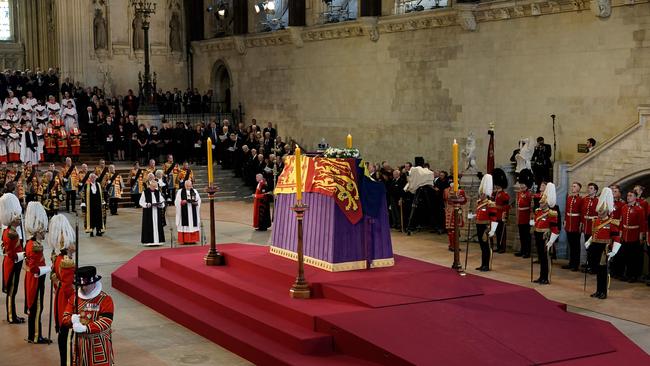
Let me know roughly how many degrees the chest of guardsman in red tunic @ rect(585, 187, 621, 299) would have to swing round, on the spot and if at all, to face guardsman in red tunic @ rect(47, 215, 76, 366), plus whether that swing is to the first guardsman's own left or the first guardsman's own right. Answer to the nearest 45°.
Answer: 0° — they already face them

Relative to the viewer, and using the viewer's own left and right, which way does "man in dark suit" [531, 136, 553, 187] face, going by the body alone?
facing the viewer and to the left of the viewer

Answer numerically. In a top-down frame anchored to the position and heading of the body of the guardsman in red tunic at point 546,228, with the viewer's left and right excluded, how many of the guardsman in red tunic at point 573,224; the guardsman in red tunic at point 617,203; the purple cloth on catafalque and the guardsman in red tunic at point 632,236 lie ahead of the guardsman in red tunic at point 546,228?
1

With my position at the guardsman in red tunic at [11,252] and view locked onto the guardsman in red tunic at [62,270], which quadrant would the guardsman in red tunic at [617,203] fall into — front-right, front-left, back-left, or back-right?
front-left

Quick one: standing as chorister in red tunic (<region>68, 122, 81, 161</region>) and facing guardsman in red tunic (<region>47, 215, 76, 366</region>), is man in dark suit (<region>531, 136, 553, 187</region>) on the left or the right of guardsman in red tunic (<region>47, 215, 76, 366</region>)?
left

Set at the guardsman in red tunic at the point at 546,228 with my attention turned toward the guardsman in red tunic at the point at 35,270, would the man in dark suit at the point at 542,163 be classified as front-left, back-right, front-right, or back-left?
back-right

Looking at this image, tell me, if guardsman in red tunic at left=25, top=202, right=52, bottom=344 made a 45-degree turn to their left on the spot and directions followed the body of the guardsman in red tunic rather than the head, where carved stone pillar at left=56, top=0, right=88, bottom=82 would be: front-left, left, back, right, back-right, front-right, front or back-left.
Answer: front-left

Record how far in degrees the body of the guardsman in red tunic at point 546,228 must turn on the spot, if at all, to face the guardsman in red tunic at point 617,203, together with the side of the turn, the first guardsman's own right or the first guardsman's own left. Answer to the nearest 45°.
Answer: approximately 135° to the first guardsman's own left

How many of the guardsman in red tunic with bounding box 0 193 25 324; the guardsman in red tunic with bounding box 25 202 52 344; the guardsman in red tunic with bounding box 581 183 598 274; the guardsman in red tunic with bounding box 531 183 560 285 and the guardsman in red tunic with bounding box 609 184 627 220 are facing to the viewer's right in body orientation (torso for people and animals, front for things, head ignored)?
2

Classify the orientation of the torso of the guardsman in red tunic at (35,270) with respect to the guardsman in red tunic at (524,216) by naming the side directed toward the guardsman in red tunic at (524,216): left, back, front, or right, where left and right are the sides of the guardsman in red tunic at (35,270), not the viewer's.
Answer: front

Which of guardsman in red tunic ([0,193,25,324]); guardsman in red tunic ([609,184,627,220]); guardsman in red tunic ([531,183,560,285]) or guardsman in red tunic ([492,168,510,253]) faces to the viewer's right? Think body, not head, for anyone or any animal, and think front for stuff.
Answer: guardsman in red tunic ([0,193,25,324])

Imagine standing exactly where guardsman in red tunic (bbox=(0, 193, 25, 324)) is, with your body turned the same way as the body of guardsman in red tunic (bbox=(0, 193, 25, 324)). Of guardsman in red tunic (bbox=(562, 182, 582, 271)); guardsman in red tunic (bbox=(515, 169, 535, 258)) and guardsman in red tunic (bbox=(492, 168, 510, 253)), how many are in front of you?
3

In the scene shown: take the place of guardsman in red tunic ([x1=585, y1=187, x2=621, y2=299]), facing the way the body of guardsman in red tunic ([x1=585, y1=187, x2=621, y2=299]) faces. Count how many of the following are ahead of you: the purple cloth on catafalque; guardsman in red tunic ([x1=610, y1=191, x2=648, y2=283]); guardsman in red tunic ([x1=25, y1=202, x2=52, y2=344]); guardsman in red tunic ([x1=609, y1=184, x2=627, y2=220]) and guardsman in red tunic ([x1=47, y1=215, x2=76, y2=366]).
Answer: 3

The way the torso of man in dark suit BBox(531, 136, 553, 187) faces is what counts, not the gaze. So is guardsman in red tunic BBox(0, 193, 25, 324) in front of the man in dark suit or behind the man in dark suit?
in front

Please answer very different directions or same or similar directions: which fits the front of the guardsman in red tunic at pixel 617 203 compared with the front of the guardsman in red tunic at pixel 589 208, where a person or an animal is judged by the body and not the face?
same or similar directions
